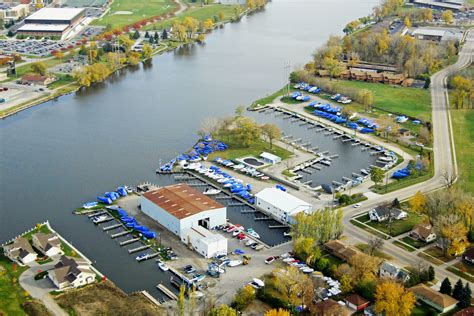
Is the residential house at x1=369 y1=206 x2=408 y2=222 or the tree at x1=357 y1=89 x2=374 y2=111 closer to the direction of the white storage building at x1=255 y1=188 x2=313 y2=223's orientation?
the residential house

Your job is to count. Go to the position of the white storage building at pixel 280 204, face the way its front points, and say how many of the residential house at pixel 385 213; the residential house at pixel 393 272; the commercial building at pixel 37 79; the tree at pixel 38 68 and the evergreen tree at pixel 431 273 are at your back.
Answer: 2

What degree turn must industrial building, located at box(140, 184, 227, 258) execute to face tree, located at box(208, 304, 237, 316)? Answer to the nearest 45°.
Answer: approximately 45° to its right

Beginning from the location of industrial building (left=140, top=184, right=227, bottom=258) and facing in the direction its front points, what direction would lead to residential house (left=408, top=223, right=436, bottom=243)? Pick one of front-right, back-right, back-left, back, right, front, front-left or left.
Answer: front-left

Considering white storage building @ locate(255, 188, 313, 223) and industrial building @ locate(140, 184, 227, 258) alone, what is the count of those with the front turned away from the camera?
0

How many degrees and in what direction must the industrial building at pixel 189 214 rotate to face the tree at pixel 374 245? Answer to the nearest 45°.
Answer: approximately 45° to its left

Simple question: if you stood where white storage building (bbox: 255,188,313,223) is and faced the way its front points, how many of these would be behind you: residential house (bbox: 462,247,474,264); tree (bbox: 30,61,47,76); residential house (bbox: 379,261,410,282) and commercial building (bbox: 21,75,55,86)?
2

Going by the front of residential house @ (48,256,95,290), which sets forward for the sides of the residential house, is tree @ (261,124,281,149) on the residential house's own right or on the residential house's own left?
on the residential house's own right

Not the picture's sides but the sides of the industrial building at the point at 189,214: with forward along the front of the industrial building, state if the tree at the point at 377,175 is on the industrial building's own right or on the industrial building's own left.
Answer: on the industrial building's own left

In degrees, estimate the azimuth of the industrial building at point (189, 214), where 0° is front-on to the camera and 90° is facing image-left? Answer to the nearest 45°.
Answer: approximately 315°
